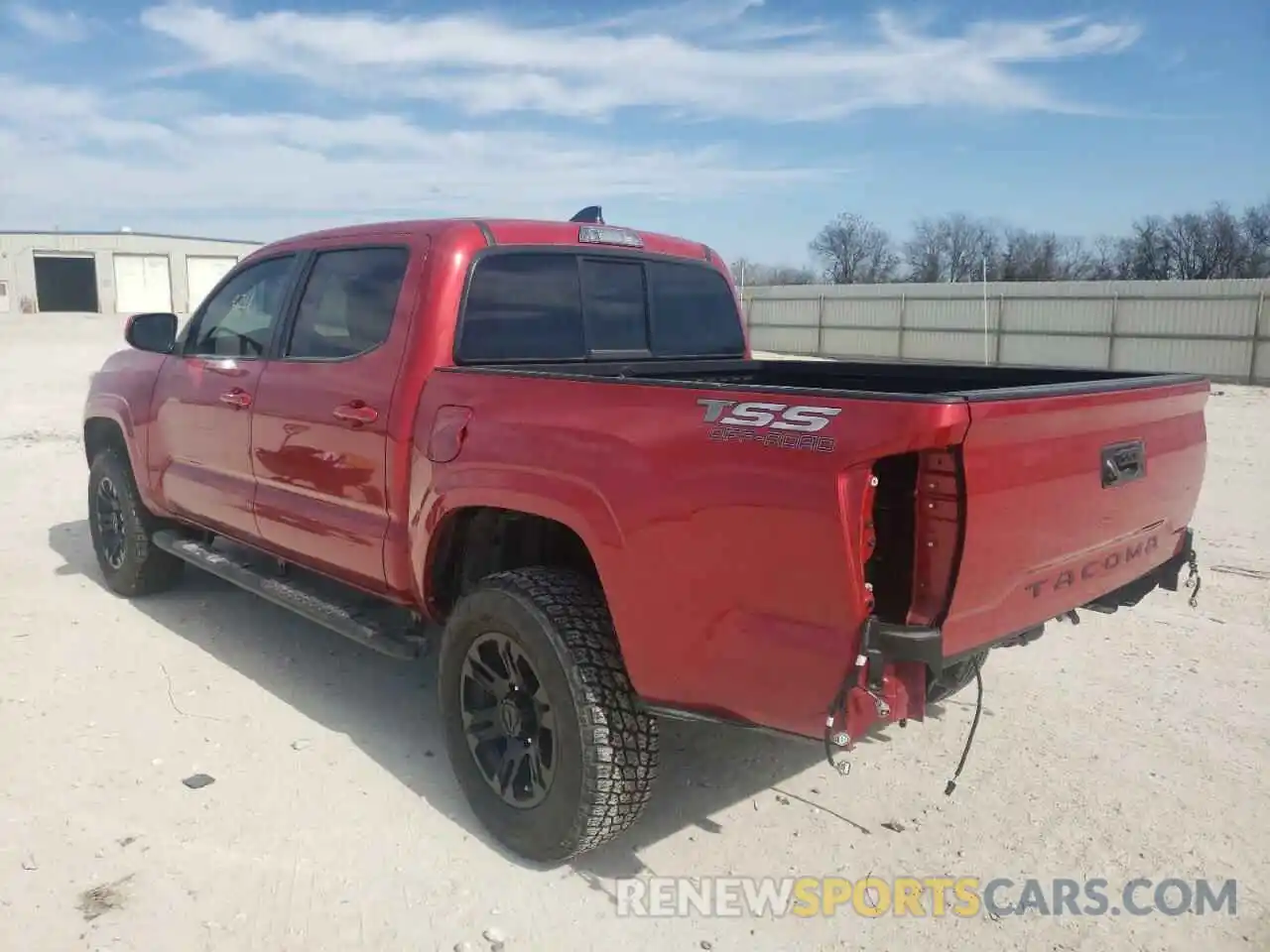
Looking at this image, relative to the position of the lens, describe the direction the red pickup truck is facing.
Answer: facing away from the viewer and to the left of the viewer
